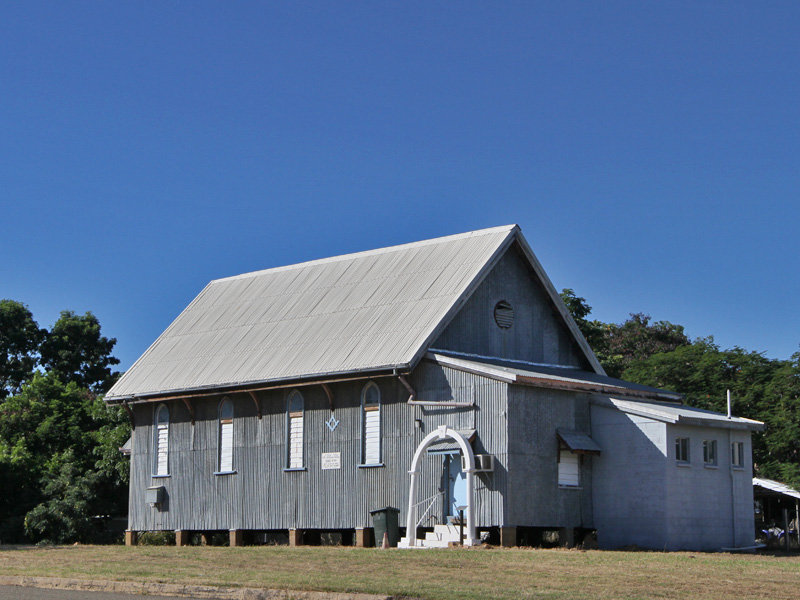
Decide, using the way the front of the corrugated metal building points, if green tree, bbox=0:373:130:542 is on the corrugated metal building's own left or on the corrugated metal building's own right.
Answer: on the corrugated metal building's own right

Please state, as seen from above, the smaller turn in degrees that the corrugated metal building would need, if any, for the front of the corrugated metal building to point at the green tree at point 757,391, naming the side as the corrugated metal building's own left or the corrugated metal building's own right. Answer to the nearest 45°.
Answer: approximately 180°

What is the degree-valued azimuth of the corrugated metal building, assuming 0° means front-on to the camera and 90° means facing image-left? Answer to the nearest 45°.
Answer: approximately 45°

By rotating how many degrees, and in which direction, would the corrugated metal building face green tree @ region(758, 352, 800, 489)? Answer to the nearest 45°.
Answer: approximately 180°
